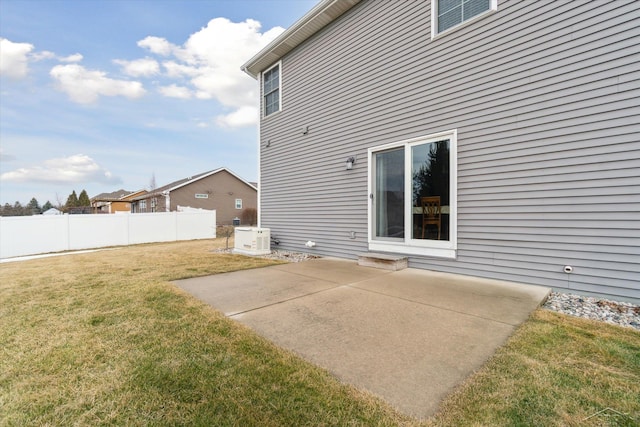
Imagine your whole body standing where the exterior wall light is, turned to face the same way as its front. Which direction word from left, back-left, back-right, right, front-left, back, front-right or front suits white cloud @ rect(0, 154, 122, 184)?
right

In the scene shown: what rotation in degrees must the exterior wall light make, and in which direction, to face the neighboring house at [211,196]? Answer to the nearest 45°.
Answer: approximately 90° to its right

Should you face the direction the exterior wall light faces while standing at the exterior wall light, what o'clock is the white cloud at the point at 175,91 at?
The white cloud is roughly at 3 o'clock from the exterior wall light.

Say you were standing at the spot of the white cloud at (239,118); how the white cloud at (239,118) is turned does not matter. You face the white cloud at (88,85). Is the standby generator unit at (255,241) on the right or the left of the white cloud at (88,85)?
left

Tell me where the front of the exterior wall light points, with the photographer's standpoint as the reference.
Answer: facing the viewer and to the left of the viewer

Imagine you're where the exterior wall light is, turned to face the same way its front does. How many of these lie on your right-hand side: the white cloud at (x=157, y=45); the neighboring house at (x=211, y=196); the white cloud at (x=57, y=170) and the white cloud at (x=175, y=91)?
4

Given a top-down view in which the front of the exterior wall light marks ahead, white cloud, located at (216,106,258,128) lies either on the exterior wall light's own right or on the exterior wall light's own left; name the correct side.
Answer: on the exterior wall light's own right

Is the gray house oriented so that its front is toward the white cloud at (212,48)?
no
